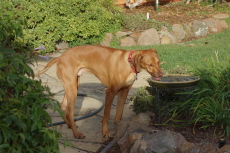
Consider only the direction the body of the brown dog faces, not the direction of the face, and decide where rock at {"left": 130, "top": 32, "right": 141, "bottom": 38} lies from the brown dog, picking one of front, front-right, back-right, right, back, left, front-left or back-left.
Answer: left

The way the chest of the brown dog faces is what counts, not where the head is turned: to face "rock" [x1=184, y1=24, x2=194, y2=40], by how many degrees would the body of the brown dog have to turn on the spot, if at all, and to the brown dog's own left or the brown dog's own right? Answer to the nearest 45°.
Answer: approximately 90° to the brown dog's own left

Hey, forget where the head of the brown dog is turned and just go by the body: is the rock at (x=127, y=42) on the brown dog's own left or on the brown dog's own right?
on the brown dog's own left

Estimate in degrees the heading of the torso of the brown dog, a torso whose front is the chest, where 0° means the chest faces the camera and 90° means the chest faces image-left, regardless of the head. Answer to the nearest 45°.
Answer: approximately 270°

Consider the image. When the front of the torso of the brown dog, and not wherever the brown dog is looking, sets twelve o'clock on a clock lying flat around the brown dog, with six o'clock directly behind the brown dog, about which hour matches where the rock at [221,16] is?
The rock is roughly at 10 o'clock from the brown dog.

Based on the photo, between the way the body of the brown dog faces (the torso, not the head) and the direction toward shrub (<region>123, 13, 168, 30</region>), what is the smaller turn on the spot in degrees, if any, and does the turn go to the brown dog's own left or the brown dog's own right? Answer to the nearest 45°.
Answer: approximately 90° to the brown dog's own left

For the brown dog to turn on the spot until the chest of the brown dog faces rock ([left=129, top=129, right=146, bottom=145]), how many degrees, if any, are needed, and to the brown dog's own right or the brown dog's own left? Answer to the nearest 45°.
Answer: approximately 90° to the brown dog's own right

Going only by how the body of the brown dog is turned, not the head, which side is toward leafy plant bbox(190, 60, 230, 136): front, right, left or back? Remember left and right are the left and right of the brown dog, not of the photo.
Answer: front

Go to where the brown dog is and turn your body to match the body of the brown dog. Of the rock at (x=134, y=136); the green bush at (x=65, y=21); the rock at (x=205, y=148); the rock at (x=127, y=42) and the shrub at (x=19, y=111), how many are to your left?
2

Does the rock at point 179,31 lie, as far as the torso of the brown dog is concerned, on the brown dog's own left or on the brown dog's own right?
on the brown dog's own left

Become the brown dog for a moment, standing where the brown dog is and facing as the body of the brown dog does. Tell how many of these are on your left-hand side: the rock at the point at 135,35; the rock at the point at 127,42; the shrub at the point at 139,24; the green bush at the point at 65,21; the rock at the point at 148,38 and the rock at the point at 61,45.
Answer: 6

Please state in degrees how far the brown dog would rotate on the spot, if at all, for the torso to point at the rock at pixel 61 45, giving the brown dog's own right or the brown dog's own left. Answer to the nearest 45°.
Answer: approximately 90° to the brown dog's own left

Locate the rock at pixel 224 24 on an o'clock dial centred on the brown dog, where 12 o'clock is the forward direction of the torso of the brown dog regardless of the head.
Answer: The rock is roughly at 10 o'clock from the brown dog.

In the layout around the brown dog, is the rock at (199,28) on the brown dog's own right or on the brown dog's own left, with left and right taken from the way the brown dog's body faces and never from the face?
on the brown dog's own left

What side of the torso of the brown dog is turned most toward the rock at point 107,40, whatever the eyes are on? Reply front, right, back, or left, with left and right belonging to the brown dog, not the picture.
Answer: left

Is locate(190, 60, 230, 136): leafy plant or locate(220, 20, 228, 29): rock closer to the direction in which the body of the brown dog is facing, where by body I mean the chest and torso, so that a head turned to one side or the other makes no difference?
the leafy plant
